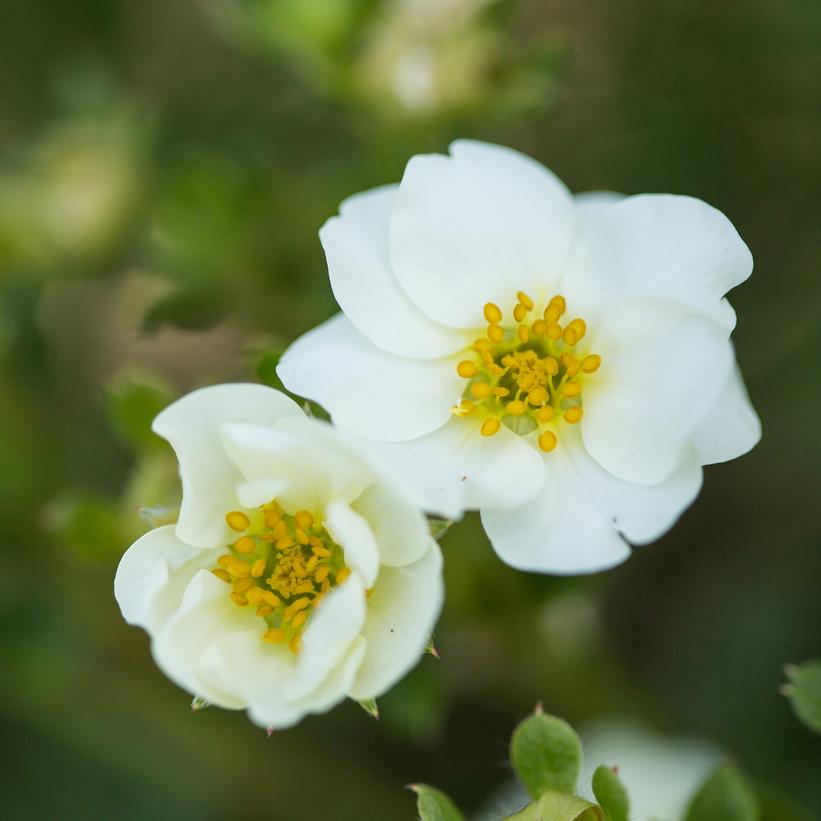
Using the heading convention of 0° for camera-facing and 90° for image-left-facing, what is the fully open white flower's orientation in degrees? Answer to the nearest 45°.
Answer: approximately 0°
